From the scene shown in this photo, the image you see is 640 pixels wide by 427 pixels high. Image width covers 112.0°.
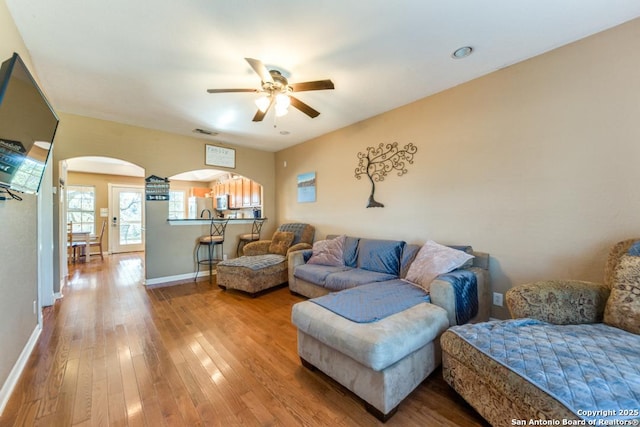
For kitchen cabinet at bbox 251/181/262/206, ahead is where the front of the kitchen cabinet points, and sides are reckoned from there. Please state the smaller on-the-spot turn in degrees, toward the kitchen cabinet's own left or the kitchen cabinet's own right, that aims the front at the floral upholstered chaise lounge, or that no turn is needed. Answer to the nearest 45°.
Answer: approximately 45° to the kitchen cabinet's own left

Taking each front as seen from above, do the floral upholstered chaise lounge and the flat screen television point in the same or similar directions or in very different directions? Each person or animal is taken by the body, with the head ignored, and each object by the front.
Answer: very different directions

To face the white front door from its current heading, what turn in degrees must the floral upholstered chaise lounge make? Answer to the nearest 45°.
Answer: approximately 45° to its right

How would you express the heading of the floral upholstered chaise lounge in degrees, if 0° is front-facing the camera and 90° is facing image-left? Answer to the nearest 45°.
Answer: approximately 45°

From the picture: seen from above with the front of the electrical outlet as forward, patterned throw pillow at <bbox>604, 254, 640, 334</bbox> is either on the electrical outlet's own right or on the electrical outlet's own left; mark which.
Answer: on the electrical outlet's own left

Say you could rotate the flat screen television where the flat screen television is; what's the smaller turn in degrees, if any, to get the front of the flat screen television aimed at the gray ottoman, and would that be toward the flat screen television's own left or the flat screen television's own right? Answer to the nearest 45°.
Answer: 0° — it already faces it

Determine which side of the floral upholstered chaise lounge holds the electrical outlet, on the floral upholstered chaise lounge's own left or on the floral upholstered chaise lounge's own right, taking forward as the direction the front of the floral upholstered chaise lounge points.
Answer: on the floral upholstered chaise lounge's own right

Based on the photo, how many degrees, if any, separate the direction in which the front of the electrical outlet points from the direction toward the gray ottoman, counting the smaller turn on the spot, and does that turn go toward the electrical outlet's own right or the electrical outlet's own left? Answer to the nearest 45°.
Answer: approximately 45° to the electrical outlet's own left
